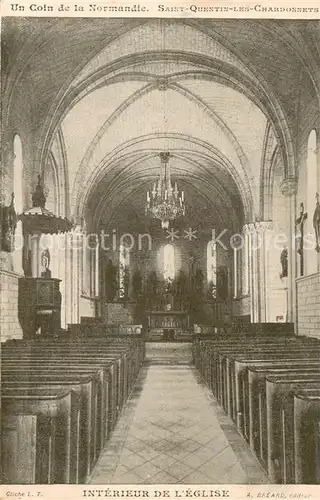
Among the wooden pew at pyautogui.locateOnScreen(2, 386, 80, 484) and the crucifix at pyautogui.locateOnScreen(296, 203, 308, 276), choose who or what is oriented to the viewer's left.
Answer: the crucifix

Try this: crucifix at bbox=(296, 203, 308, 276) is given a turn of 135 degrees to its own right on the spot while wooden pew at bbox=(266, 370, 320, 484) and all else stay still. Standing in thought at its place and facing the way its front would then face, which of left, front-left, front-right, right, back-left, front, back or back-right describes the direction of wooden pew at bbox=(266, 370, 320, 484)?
back-right

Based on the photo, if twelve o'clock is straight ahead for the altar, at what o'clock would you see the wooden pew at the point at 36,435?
The wooden pew is roughly at 12 o'clock from the altar.

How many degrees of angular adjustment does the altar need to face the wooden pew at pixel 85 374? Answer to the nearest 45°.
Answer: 0° — it already faces it

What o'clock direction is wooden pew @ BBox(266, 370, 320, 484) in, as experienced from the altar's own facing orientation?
The wooden pew is roughly at 12 o'clock from the altar.

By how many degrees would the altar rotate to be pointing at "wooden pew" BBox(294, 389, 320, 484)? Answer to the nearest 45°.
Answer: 0° — it already faces it

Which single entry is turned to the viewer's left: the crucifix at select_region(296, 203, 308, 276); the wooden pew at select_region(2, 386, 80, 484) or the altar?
the crucifix

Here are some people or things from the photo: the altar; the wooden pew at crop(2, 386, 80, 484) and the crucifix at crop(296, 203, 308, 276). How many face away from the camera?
1

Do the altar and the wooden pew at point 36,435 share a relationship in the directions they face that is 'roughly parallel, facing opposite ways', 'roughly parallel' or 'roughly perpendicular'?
roughly parallel, facing opposite ways

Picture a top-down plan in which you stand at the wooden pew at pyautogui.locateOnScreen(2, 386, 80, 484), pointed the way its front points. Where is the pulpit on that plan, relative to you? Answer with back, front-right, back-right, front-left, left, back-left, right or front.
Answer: front

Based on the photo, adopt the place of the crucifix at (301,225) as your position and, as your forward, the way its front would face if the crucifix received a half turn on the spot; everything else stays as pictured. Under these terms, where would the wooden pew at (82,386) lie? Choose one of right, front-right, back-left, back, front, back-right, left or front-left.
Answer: right

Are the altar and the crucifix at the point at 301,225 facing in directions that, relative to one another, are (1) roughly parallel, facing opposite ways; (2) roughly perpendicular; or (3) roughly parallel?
roughly perpendicular

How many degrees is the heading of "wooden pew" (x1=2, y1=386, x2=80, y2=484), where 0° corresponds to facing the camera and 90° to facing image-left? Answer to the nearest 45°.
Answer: approximately 180°

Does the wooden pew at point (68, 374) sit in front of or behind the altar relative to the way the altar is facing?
in front

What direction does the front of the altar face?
toward the camera

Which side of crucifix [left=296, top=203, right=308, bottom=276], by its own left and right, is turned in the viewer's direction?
left

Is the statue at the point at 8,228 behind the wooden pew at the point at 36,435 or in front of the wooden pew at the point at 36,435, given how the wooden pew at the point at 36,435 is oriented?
in front

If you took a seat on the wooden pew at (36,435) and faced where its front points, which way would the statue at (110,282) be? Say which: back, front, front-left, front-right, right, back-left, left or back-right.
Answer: front
